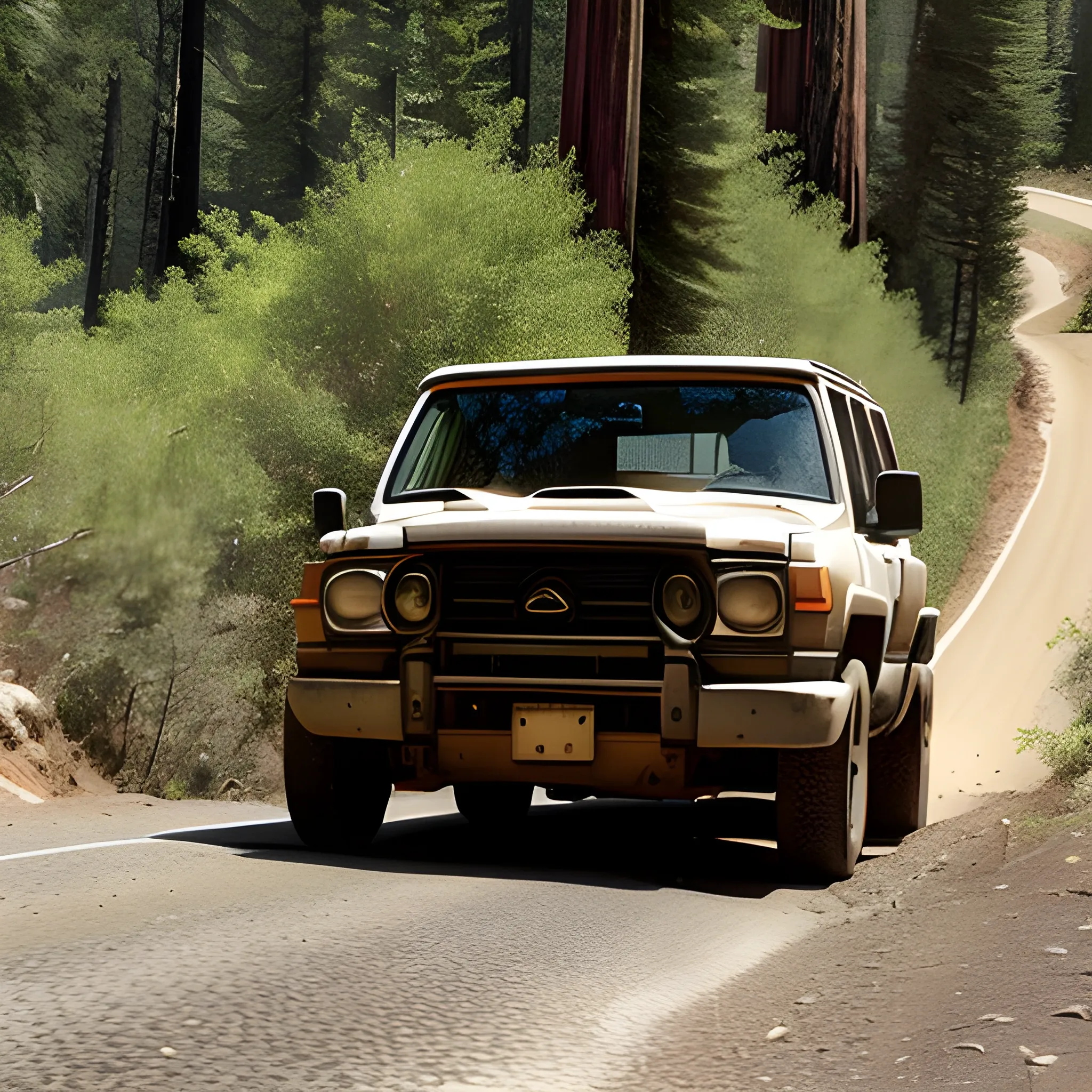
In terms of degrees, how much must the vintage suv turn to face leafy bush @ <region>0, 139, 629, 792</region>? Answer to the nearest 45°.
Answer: approximately 180°

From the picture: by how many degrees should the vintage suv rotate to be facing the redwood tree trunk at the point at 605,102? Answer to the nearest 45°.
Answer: approximately 180°

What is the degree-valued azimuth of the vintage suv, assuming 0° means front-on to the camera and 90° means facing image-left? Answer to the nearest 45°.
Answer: approximately 0°

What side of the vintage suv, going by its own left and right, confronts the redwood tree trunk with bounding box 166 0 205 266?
back
